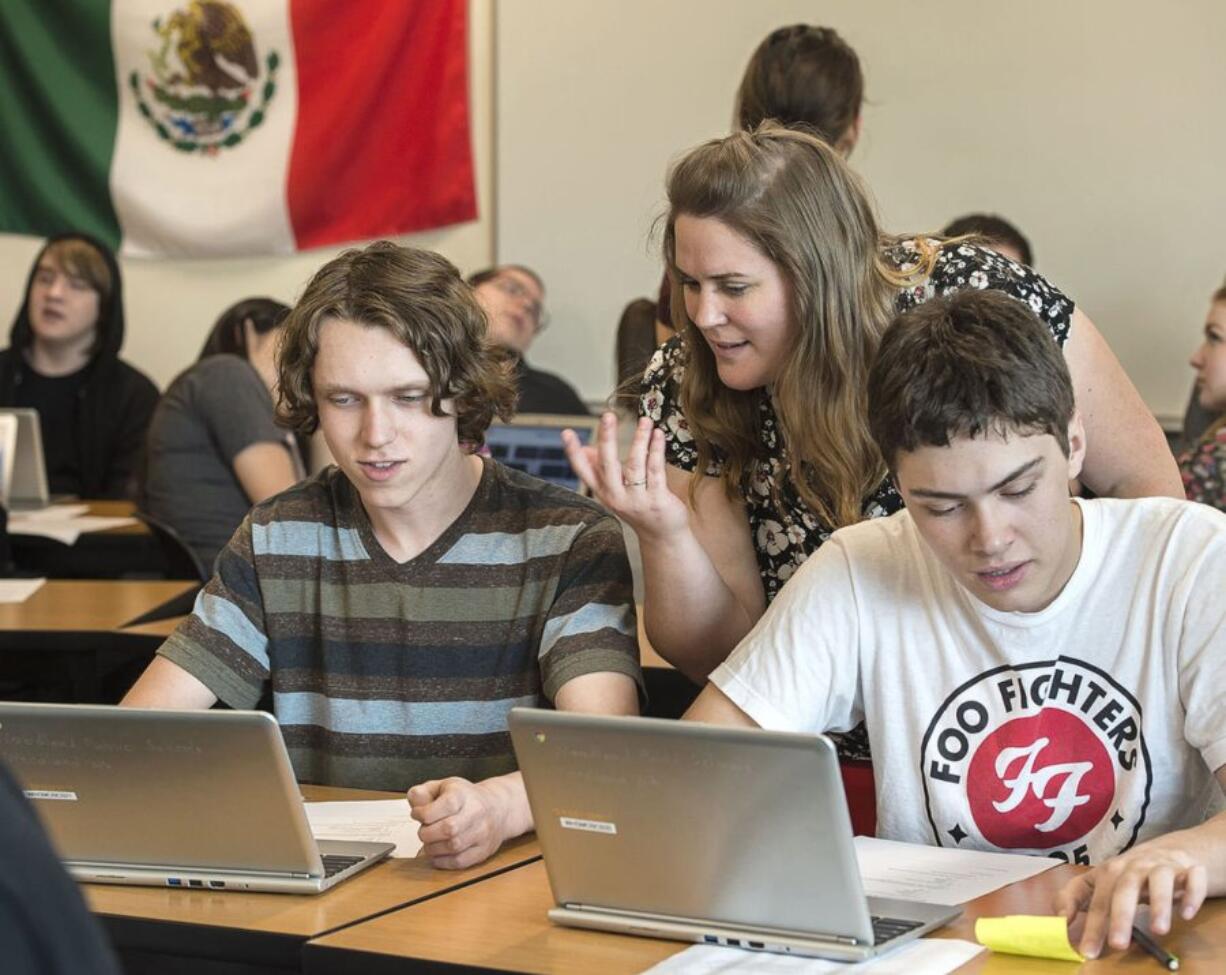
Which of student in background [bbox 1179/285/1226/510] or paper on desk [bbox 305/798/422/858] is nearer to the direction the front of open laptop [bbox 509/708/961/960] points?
the student in background

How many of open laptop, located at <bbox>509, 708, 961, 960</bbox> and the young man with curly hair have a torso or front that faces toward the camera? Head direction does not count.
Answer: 1

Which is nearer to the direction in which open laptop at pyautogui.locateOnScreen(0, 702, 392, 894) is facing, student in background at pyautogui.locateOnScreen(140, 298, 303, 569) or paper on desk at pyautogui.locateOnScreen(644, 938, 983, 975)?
the student in background

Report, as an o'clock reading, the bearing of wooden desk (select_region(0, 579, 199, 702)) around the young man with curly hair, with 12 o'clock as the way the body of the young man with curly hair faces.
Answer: The wooden desk is roughly at 5 o'clock from the young man with curly hair.

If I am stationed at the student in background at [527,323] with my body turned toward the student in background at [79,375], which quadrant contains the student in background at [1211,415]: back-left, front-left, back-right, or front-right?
back-left

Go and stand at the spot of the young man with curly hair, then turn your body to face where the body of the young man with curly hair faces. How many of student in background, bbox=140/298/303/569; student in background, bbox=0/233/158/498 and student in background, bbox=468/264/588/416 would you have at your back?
3

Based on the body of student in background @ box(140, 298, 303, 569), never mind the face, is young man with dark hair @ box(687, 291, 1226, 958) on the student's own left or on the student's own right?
on the student's own right

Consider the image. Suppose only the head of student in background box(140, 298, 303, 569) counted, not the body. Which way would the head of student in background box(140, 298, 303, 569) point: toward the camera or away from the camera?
away from the camera

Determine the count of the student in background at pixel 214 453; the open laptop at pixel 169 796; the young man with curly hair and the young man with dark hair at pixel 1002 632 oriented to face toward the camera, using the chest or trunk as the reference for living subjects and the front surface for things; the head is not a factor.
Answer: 2
